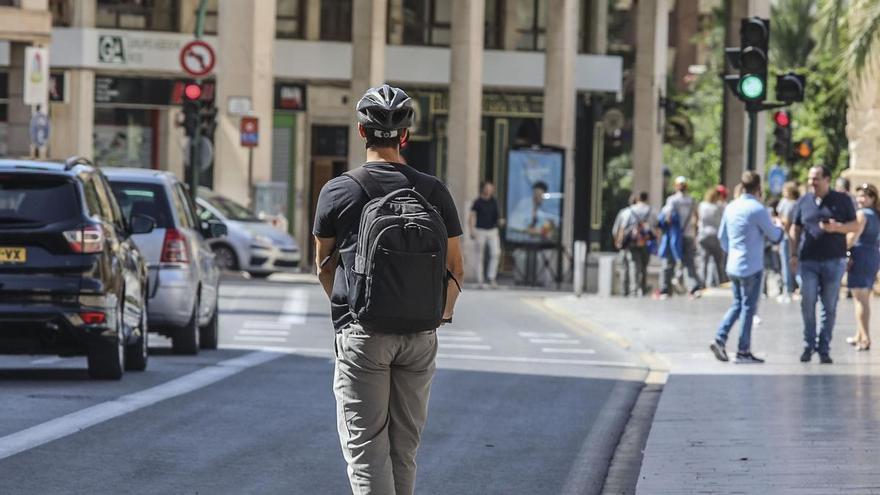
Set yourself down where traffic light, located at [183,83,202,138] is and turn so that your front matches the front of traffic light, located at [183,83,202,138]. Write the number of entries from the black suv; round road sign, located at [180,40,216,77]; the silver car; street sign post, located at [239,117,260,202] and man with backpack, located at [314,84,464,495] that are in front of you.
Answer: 3

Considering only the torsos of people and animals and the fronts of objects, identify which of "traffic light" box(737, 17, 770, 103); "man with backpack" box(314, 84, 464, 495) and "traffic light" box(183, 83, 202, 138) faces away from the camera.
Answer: the man with backpack

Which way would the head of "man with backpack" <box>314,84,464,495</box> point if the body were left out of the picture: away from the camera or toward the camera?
away from the camera

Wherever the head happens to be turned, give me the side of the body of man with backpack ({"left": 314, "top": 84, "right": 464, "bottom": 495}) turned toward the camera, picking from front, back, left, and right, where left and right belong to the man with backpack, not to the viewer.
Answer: back

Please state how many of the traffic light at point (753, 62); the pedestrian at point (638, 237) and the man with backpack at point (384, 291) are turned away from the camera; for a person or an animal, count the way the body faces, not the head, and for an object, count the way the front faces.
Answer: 2

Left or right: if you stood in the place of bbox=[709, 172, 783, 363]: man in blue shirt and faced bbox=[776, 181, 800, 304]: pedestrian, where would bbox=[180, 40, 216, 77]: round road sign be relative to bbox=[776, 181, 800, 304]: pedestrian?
left

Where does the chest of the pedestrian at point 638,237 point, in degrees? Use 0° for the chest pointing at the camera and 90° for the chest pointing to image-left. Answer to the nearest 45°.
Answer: approximately 180°

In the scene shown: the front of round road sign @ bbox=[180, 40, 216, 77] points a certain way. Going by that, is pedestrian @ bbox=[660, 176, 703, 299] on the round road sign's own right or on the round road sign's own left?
on the round road sign's own left
